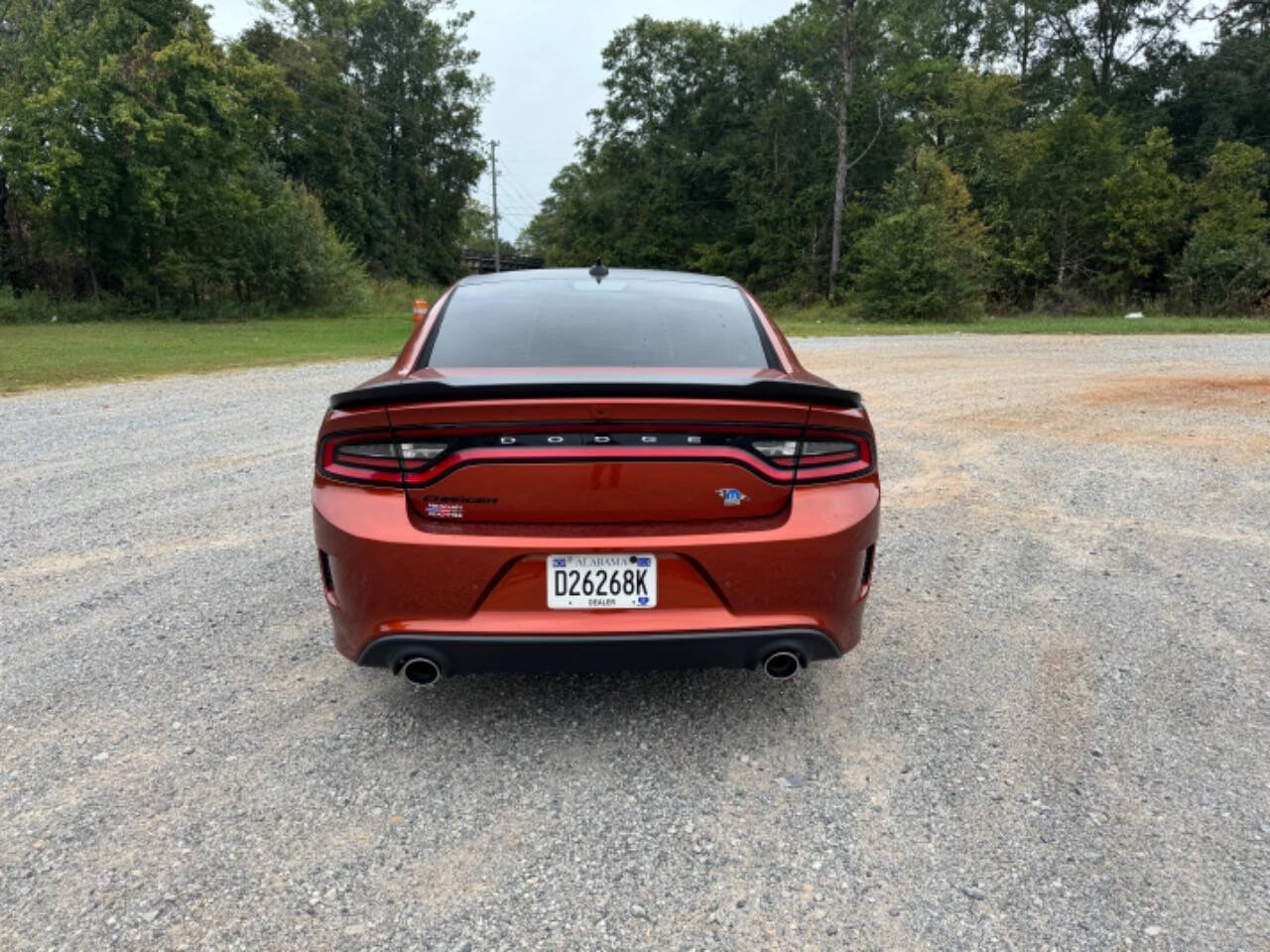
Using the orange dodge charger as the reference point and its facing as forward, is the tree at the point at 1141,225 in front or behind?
in front

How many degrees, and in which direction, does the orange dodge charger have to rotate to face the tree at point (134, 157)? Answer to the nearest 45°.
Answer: approximately 45° to its left

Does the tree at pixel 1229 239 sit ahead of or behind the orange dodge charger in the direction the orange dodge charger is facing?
ahead

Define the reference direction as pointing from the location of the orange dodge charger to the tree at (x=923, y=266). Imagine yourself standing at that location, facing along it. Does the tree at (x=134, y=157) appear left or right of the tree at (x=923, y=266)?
left

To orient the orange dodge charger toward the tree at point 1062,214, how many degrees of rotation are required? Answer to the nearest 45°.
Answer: approximately 45° to its right

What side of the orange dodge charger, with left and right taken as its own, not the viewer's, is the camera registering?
back
